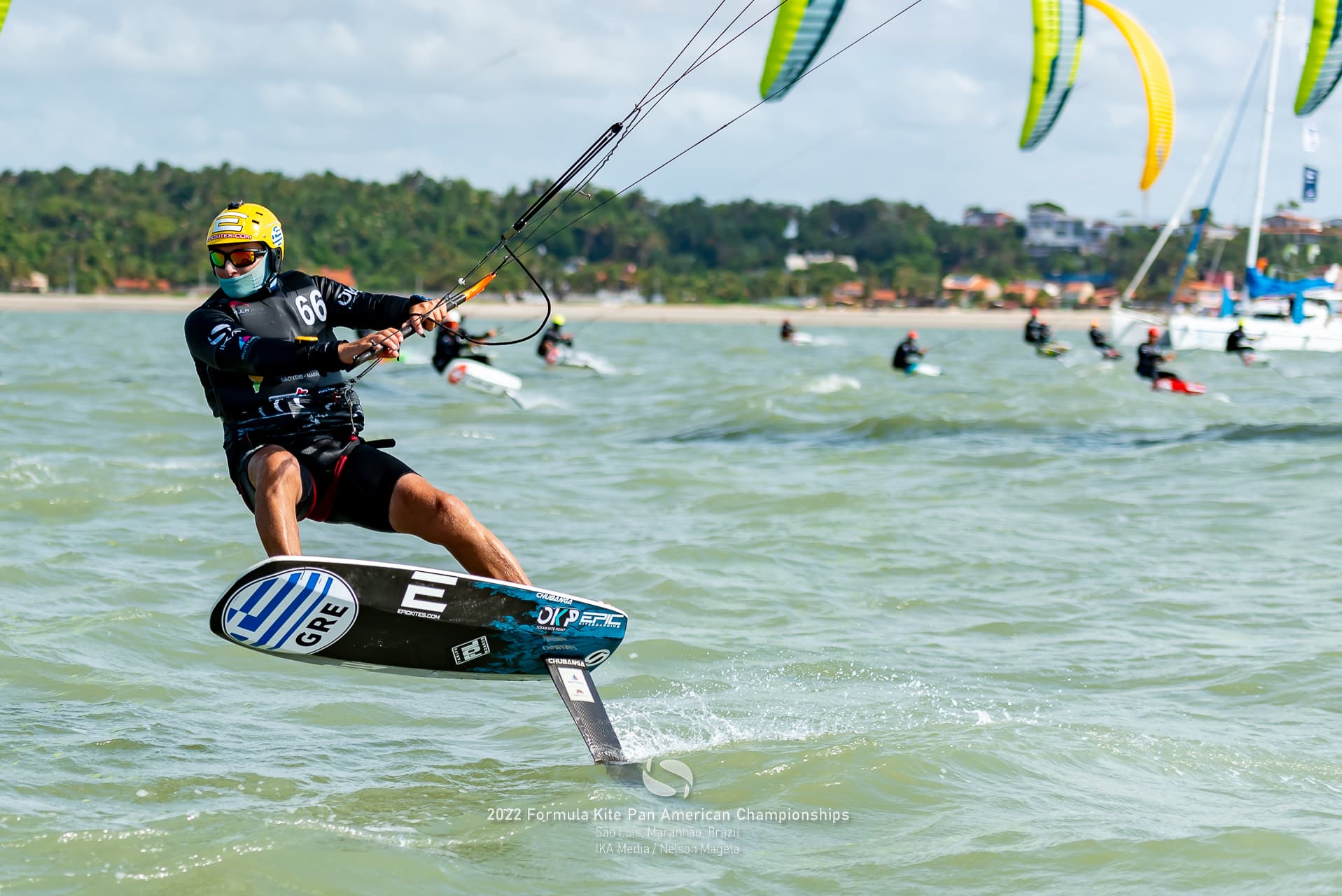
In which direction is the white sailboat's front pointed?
to the viewer's left

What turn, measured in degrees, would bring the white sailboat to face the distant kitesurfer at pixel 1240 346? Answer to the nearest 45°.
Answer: approximately 90° to its left

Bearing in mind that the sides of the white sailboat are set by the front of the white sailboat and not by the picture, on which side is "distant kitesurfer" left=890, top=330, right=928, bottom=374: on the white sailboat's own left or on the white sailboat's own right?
on the white sailboat's own left

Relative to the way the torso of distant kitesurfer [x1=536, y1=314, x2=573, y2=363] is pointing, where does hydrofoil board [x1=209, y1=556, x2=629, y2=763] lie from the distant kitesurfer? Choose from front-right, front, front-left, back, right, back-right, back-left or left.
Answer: right

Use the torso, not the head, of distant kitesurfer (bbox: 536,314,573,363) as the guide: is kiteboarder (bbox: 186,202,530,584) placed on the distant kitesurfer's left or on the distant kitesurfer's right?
on the distant kitesurfer's right

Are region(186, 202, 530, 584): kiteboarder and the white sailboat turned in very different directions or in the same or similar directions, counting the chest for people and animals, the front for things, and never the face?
very different directions

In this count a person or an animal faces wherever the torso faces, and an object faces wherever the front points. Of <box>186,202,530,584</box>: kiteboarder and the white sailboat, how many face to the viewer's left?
1
